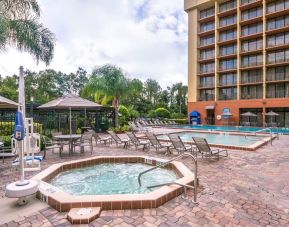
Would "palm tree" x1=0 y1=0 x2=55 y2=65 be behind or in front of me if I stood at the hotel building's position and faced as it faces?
in front

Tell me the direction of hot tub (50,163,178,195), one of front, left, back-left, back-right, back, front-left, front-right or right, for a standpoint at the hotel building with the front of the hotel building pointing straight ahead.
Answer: front-left

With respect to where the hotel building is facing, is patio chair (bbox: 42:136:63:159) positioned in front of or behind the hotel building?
in front

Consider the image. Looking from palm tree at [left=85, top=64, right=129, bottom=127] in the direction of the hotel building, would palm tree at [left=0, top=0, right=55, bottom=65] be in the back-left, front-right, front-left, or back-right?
back-right

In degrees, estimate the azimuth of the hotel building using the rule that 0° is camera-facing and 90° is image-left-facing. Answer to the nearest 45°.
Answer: approximately 45°
